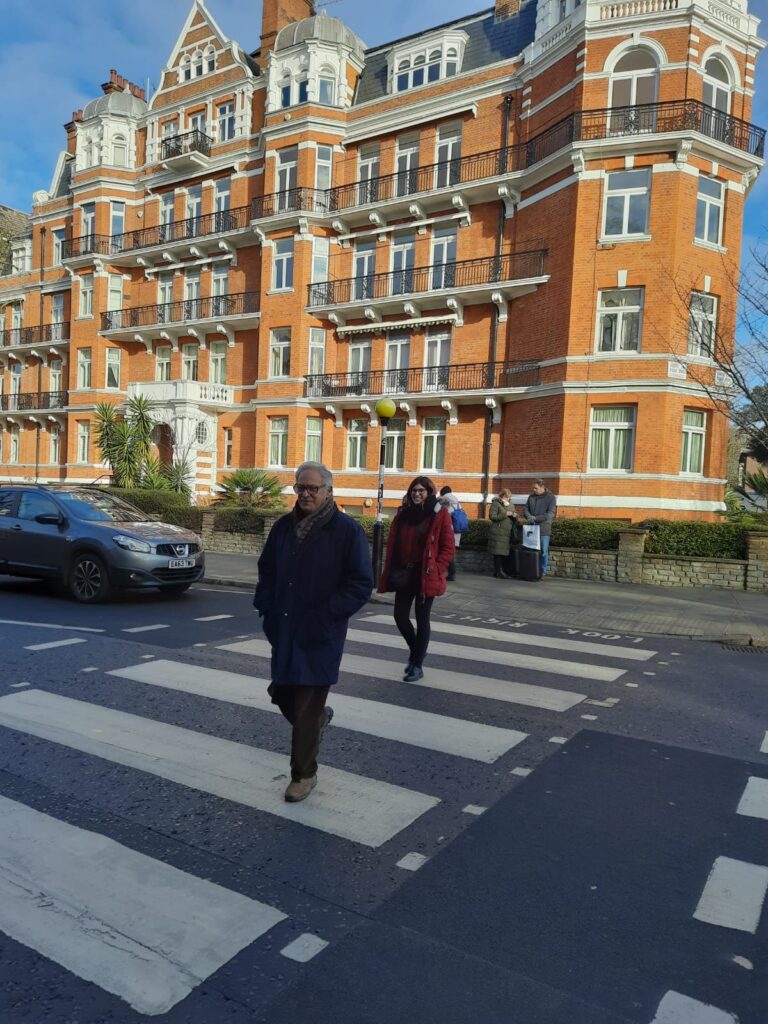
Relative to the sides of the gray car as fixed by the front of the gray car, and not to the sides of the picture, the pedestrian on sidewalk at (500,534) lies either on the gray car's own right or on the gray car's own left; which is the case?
on the gray car's own left

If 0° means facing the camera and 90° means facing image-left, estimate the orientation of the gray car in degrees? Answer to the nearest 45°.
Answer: approximately 315°

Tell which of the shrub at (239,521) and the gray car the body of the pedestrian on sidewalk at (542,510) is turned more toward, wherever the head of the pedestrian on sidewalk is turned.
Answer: the gray car

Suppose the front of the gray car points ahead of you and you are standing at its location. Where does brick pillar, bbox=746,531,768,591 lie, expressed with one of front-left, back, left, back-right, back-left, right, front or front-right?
front-left

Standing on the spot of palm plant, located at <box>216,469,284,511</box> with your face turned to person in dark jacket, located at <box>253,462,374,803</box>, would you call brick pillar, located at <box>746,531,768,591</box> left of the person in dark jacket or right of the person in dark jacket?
left

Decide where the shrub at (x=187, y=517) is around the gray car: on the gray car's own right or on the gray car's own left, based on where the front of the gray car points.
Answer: on the gray car's own left

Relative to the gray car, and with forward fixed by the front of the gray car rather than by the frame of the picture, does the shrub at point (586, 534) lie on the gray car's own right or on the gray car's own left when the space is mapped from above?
on the gray car's own left

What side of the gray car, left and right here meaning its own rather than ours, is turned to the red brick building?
left

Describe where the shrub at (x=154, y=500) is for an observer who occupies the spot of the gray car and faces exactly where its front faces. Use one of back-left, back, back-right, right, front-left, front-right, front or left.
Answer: back-left

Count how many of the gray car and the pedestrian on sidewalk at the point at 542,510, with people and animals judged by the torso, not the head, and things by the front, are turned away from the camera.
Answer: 0

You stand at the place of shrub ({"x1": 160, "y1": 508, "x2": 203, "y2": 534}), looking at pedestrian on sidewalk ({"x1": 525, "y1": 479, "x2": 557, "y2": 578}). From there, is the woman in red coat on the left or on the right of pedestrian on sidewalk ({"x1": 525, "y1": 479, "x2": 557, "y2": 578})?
right

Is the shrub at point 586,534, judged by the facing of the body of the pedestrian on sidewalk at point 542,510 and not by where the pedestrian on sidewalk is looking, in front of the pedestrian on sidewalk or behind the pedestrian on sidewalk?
behind

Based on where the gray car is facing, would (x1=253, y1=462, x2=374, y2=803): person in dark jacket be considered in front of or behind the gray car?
in front

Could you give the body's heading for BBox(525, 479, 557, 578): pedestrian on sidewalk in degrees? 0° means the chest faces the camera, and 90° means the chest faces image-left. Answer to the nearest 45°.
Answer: approximately 45°
